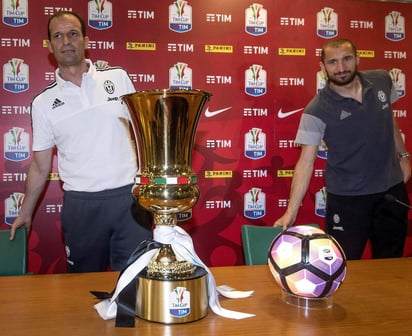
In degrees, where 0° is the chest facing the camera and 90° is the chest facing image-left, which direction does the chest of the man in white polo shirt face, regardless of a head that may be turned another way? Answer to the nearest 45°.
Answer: approximately 0°

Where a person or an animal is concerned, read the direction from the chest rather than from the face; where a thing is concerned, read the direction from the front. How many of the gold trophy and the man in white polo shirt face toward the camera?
2

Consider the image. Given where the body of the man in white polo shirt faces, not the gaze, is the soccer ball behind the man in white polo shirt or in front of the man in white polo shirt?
in front

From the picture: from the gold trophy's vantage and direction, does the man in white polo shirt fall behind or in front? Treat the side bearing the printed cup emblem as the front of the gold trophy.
behind

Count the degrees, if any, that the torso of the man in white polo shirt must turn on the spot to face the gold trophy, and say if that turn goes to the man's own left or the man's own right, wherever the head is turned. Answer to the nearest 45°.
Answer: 0° — they already face it

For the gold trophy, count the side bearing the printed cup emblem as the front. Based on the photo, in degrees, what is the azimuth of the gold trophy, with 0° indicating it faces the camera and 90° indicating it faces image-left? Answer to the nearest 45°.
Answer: approximately 0°
